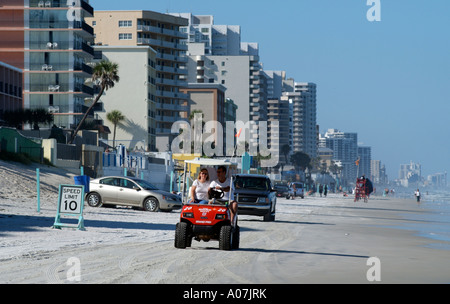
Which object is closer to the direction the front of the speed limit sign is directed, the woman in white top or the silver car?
the woman in white top

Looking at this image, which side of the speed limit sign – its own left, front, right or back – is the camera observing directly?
front

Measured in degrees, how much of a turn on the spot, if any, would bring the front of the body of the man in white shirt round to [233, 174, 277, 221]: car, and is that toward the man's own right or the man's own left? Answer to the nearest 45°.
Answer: approximately 180°

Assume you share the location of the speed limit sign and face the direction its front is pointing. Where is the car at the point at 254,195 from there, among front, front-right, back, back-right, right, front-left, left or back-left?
back-left

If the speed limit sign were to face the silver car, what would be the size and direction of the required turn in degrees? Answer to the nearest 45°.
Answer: approximately 180°

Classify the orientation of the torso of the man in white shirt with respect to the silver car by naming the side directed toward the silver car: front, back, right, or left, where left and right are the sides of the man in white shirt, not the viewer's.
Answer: back

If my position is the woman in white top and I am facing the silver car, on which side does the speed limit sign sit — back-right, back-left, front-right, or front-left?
front-left

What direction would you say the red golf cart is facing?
toward the camera

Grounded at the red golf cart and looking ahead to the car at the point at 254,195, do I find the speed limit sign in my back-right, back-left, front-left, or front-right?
front-left

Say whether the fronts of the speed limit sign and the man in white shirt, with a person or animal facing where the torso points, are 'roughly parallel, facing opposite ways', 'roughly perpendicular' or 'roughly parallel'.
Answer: roughly parallel

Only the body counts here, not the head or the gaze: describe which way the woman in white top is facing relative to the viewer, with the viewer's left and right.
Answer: facing the viewer

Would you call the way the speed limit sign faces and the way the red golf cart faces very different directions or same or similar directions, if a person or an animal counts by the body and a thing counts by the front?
same or similar directions
